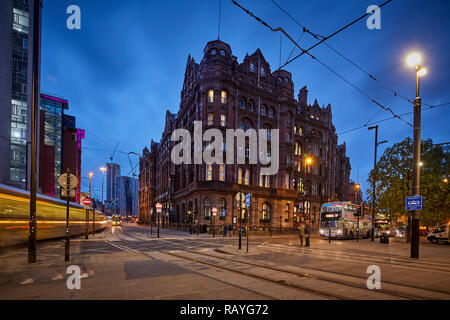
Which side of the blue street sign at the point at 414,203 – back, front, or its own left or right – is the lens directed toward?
front

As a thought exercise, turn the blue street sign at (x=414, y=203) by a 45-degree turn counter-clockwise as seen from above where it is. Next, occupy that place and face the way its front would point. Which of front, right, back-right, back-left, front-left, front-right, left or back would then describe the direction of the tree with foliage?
back-left

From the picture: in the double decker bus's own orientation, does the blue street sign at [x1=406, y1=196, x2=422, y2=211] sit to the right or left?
on its left

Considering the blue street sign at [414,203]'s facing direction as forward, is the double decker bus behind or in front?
behind

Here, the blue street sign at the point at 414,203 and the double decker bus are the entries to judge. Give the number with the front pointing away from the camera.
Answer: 0

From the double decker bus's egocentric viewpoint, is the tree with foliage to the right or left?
on its left
